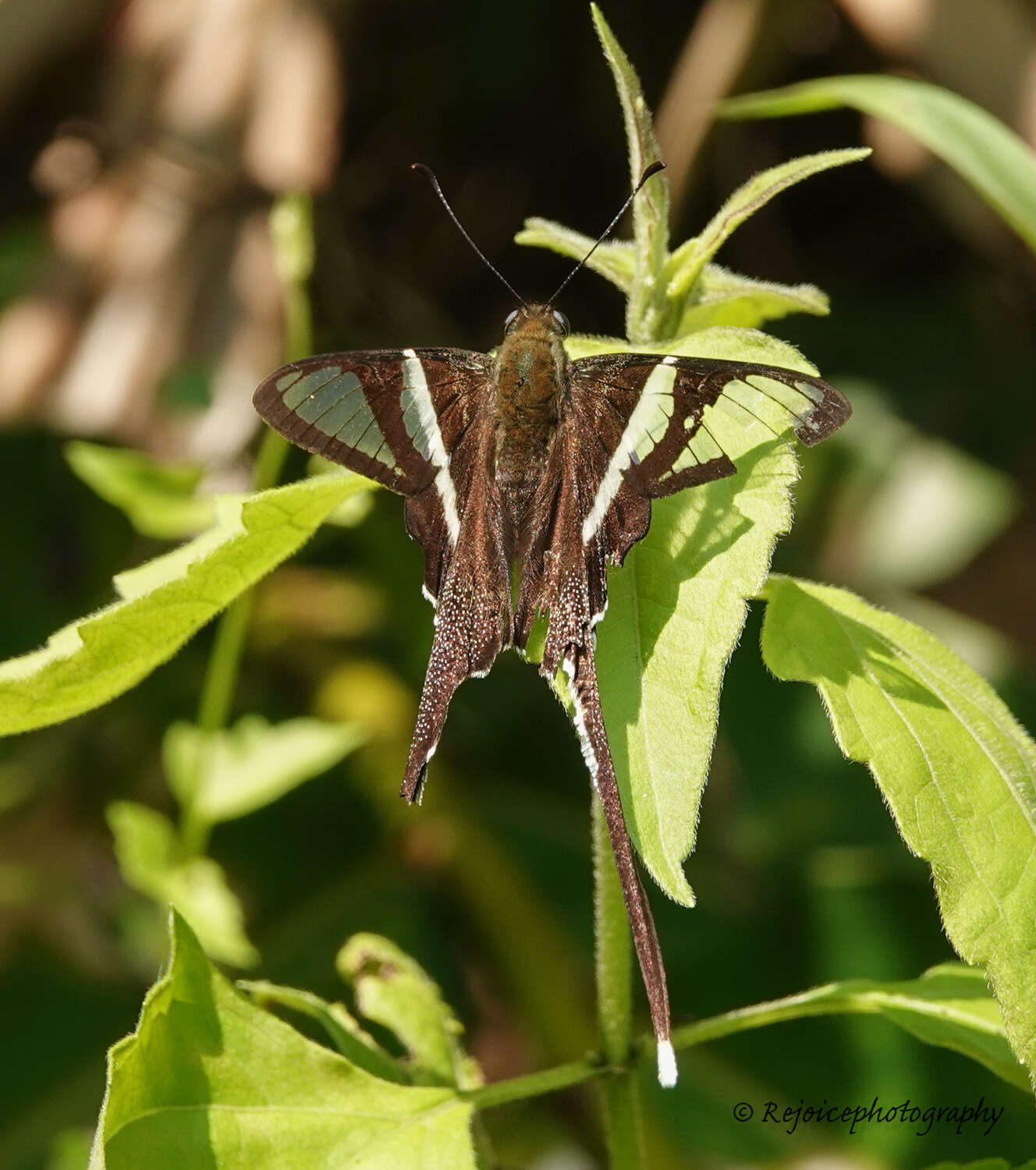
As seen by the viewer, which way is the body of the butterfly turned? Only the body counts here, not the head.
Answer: away from the camera
